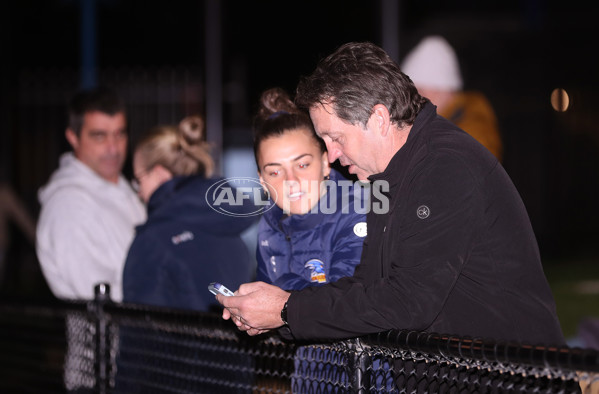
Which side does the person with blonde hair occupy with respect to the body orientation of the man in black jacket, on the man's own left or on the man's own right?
on the man's own right

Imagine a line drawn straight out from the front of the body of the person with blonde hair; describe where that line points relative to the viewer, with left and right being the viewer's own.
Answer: facing away from the viewer and to the left of the viewer

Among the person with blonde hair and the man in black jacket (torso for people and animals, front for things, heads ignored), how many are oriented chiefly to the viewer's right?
0

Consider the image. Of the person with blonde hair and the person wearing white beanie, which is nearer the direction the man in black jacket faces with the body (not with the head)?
the person with blonde hair

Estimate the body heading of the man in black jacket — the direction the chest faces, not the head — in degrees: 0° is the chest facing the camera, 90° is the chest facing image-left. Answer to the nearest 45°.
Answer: approximately 90°

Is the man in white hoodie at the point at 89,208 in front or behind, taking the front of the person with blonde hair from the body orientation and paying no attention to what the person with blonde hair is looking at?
in front

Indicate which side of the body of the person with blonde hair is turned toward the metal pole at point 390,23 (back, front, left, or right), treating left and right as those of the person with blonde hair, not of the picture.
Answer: front

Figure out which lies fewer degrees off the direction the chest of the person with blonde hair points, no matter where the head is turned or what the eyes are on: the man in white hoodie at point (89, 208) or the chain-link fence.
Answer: the man in white hoodie

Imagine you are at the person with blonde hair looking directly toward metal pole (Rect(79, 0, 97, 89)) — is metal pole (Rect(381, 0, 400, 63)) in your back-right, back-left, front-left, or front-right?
front-right

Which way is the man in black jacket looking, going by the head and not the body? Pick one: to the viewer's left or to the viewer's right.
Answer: to the viewer's left

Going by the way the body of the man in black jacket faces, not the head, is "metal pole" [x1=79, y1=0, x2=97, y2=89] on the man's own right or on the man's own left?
on the man's own right

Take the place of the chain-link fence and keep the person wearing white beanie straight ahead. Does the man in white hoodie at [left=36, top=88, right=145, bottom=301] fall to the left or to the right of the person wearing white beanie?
left

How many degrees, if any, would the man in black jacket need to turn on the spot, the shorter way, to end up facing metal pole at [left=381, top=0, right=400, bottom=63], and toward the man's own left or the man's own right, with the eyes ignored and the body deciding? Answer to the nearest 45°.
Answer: approximately 90° to the man's own right

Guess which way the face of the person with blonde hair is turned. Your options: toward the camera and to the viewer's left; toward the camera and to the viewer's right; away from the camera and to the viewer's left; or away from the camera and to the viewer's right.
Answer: away from the camera and to the viewer's left

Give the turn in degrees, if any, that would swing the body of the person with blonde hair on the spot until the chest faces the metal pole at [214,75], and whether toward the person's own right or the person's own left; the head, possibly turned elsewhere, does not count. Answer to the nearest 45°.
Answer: approximately 45° to the person's own right
